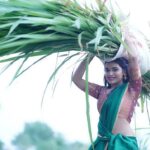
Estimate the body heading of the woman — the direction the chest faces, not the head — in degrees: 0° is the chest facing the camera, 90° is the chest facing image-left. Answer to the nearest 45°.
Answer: approximately 45°
